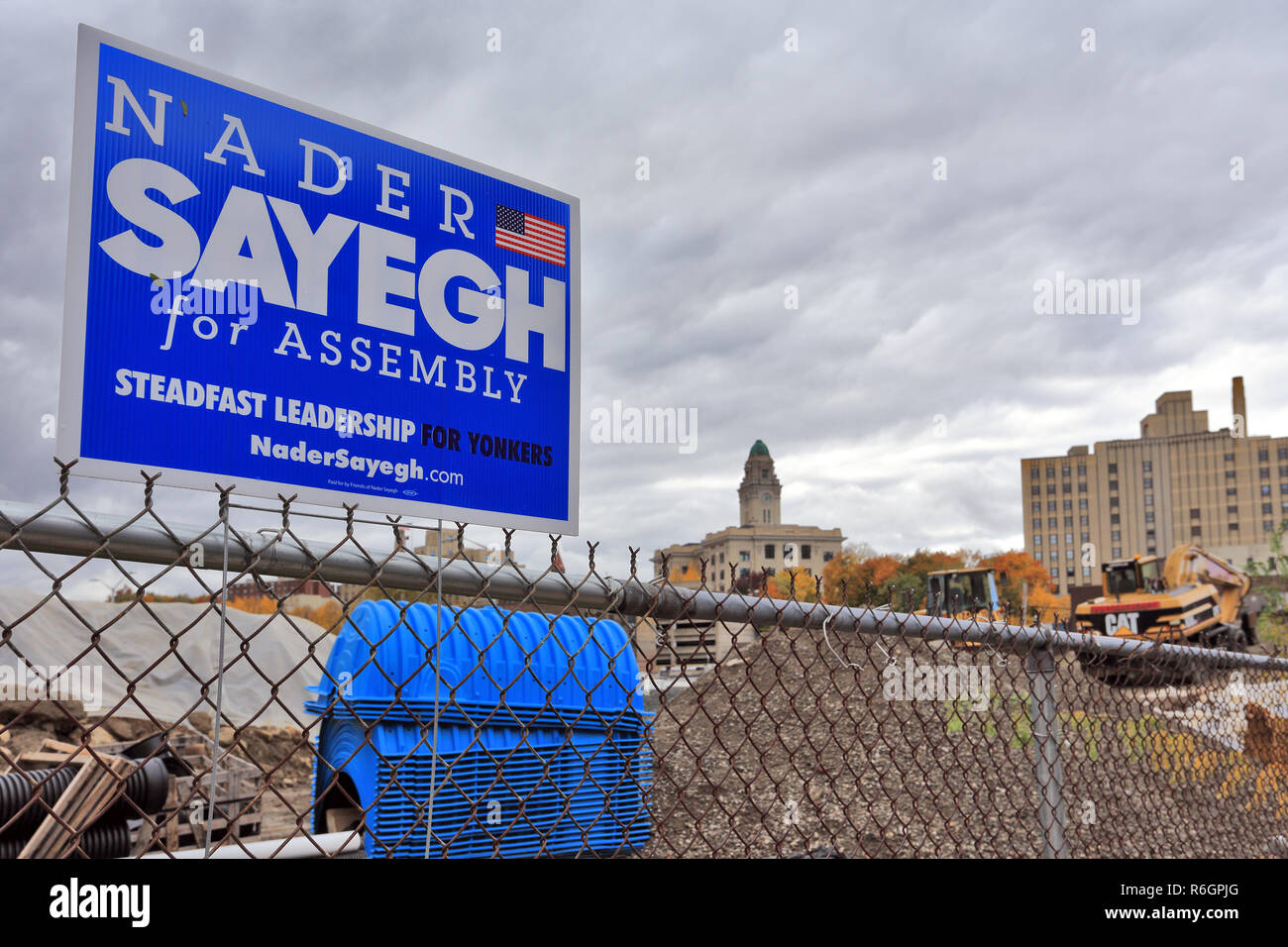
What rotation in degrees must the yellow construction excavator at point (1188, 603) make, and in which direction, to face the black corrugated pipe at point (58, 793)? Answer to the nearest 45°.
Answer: approximately 135° to its right

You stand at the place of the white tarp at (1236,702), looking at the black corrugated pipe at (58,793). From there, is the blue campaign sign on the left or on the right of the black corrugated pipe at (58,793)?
left

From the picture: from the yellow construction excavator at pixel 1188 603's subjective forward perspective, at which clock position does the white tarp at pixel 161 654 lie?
The white tarp is roughly at 6 o'clock from the yellow construction excavator.

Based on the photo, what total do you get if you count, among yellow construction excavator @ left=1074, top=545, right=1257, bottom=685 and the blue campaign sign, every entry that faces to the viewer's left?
0

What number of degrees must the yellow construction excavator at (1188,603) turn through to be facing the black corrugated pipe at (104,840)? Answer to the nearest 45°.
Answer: approximately 135° to its right

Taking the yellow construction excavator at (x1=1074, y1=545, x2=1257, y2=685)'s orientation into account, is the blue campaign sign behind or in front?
behind

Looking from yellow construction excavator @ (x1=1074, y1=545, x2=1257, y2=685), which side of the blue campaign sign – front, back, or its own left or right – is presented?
left

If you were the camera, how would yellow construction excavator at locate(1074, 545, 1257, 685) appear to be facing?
facing away from the viewer and to the right of the viewer

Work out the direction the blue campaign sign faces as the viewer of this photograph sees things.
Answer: facing the viewer and to the right of the viewer
